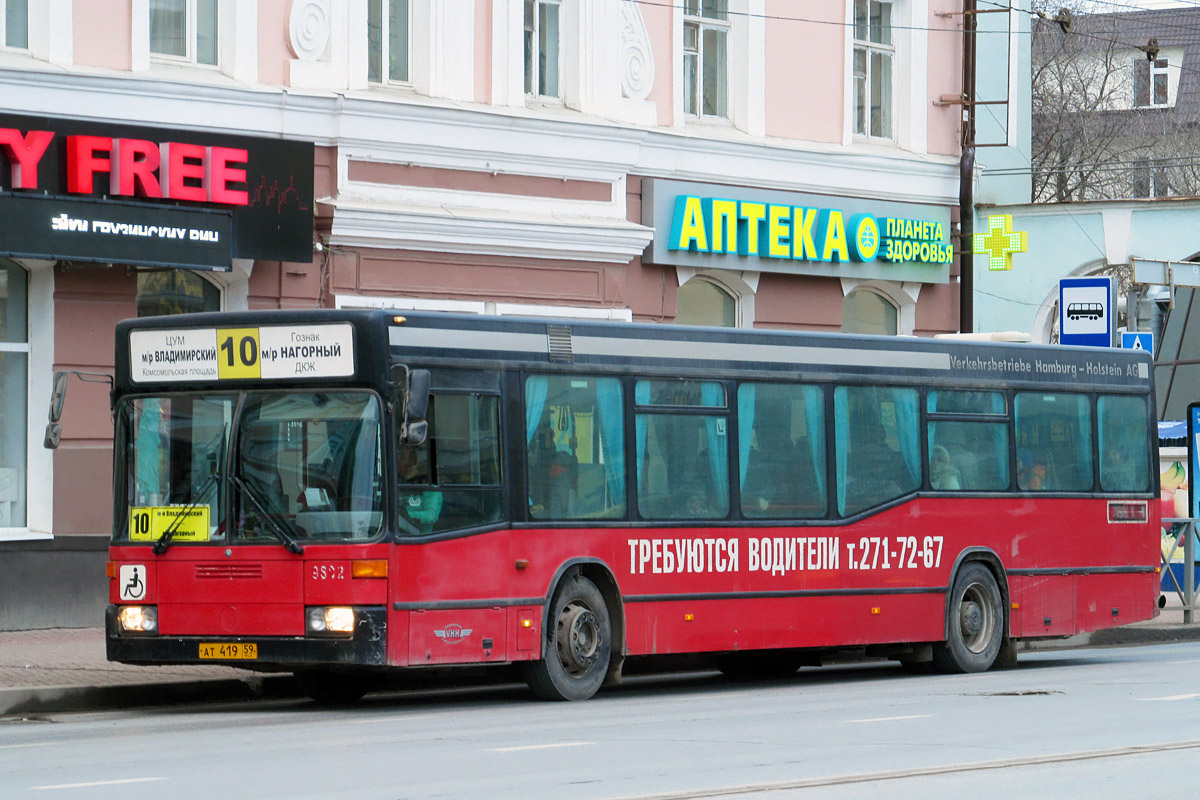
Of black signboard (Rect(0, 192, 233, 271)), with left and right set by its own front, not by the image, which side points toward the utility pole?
left

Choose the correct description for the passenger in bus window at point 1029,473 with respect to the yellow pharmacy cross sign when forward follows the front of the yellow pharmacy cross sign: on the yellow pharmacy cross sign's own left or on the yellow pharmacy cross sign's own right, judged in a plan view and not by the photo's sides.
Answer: on the yellow pharmacy cross sign's own left

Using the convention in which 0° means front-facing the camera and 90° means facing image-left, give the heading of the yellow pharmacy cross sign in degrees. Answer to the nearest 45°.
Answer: approximately 45°

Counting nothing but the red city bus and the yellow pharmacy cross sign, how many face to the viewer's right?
0

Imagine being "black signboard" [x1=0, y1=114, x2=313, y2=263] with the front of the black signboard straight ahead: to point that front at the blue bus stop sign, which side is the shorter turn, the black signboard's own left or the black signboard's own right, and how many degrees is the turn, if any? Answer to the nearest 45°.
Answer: approximately 45° to the black signboard's own left

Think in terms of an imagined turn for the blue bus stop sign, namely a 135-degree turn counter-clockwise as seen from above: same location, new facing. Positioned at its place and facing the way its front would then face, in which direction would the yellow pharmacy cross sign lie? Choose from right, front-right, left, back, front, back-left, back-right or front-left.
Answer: left

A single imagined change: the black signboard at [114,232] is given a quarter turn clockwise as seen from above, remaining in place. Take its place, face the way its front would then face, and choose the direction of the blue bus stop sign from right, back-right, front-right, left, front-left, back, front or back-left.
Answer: back-left

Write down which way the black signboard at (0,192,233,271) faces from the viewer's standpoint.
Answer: facing the viewer and to the right of the viewer

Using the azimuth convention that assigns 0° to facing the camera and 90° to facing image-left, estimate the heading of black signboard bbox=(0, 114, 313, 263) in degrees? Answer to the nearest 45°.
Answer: approximately 315°

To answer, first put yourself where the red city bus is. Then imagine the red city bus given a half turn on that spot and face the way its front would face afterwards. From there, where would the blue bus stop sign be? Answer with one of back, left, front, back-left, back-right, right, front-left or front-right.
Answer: front

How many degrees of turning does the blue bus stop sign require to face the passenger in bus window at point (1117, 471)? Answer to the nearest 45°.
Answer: approximately 45° to its left

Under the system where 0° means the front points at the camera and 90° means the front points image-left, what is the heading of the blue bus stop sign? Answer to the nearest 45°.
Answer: approximately 45°

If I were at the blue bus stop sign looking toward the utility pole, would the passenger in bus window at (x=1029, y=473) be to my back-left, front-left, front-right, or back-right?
back-left

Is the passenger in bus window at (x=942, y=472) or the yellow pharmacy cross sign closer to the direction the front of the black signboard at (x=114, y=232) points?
the passenger in bus window

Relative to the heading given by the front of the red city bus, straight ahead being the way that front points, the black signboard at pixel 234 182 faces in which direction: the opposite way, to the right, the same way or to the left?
to the left
